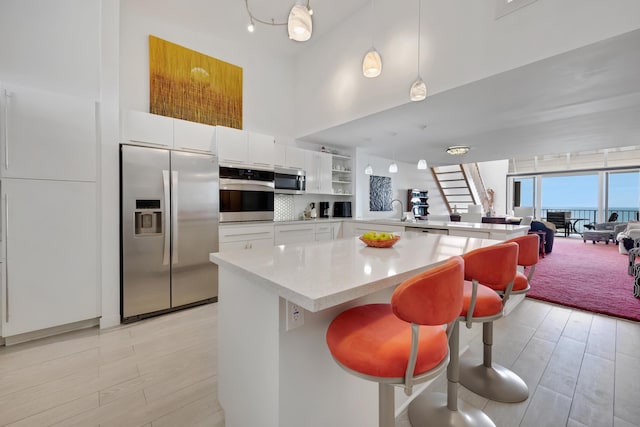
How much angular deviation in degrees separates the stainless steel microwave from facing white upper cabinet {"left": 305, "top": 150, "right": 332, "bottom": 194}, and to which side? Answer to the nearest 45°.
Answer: approximately 90° to its left

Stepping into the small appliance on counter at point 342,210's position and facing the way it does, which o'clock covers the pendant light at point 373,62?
The pendant light is roughly at 12 o'clock from the small appliance on counter.

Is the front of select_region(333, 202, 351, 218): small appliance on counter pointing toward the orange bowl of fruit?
yes

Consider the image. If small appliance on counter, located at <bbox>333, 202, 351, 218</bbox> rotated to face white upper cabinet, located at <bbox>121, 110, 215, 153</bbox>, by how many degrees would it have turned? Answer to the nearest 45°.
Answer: approximately 45° to its right

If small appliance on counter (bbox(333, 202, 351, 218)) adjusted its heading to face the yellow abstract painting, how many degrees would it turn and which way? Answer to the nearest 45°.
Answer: approximately 45° to its right
